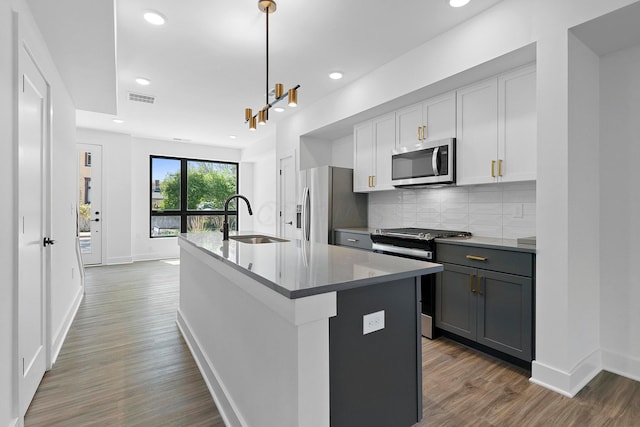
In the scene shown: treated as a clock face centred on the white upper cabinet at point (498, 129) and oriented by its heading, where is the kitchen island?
The kitchen island is roughly at 11 o'clock from the white upper cabinet.

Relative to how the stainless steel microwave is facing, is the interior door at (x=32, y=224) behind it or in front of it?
in front

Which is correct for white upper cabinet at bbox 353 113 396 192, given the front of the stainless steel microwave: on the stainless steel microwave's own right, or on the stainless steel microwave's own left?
on the stainless steel microwave's own right

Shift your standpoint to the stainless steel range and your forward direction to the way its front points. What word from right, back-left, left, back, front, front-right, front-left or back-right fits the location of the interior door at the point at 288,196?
right

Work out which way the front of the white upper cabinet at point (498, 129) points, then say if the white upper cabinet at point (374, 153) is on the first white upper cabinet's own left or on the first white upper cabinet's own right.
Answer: on the first white upper cabinet's own right

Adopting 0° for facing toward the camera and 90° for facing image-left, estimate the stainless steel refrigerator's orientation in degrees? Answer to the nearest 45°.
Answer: approximately 45°

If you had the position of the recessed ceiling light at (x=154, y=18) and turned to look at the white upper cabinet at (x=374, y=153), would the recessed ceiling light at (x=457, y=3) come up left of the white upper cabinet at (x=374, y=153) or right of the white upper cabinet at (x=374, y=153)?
right

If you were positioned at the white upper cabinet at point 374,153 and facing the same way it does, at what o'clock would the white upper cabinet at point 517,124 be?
the white upper cabinet at point 517,124 is roughly at 9 o'clock from the white upper cabinet at point 374,153.

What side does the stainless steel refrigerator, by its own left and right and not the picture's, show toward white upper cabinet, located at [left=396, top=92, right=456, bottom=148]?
left
